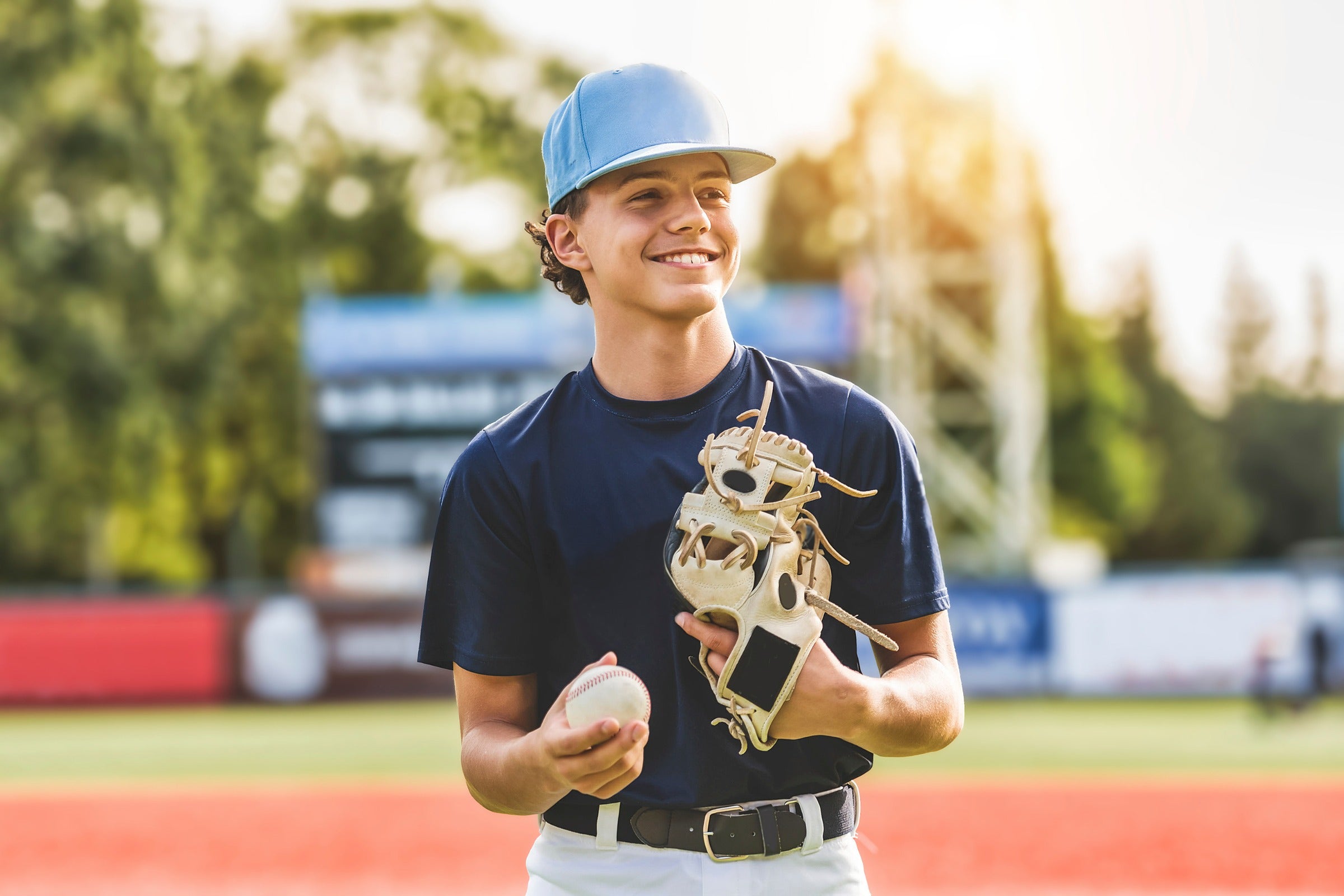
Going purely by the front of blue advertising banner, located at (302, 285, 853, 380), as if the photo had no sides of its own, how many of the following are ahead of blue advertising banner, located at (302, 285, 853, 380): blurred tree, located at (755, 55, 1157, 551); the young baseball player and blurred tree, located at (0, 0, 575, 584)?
1

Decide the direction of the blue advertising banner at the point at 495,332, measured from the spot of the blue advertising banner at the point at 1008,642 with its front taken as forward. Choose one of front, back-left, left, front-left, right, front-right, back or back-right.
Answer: right

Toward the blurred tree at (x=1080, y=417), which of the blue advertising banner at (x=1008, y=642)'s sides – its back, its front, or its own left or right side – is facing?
back

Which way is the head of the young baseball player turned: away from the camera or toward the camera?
toward the camera

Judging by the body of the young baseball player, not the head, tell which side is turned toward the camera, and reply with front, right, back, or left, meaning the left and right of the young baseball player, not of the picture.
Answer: front

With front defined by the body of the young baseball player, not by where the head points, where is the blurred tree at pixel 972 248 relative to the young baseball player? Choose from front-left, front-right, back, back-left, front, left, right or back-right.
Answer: back

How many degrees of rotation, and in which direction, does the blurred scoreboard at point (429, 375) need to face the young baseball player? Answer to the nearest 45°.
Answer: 0° — it already faces them

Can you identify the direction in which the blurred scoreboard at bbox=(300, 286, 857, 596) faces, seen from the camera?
facing the viewer

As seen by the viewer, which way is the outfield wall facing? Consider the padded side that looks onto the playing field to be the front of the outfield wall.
toward the camera
